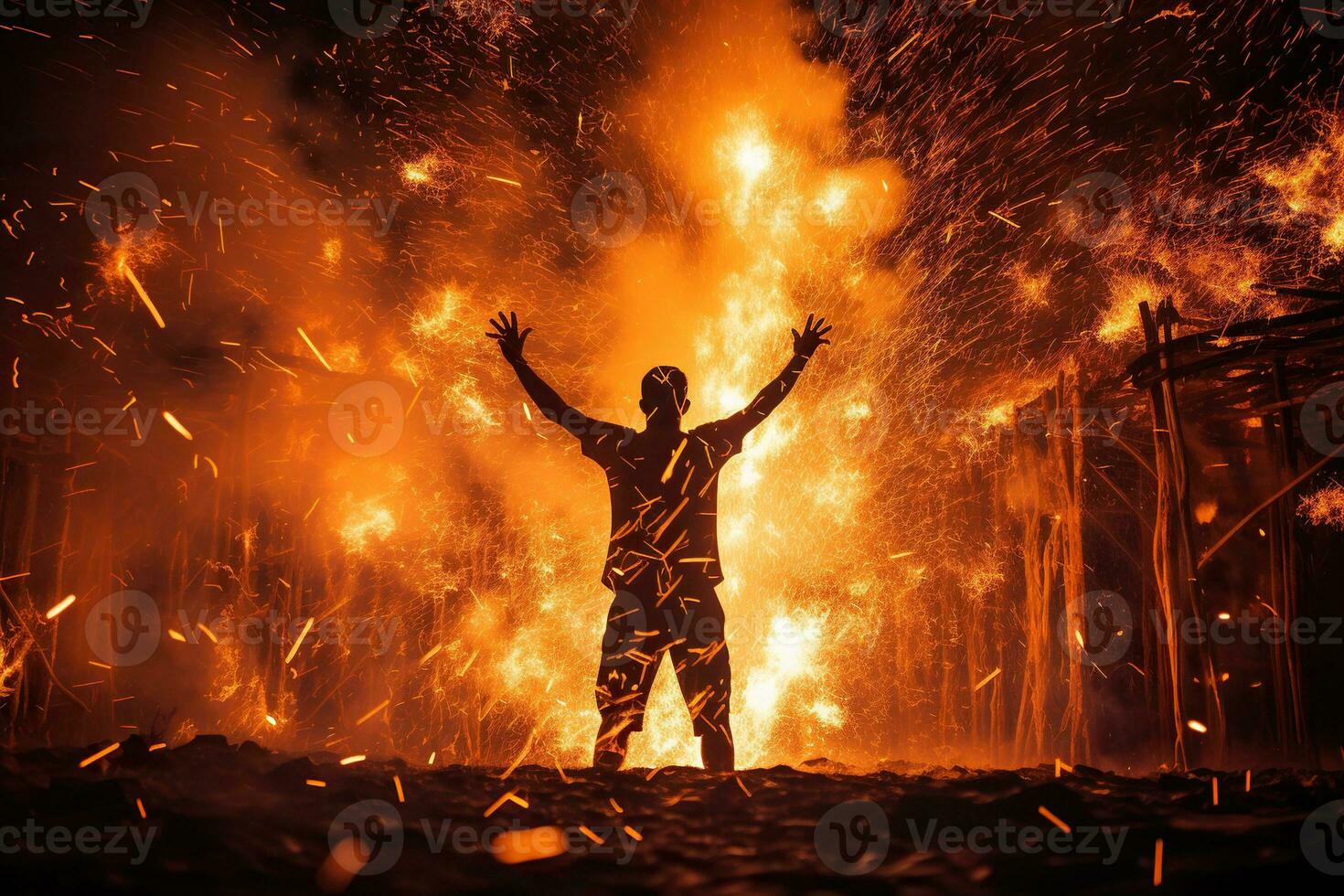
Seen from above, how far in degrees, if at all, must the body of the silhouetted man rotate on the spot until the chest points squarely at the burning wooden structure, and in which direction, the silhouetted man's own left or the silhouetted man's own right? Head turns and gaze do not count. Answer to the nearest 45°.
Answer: approximately 45° to the silhouetted man's own right

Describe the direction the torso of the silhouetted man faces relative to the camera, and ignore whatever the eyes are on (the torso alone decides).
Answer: away from the camera
